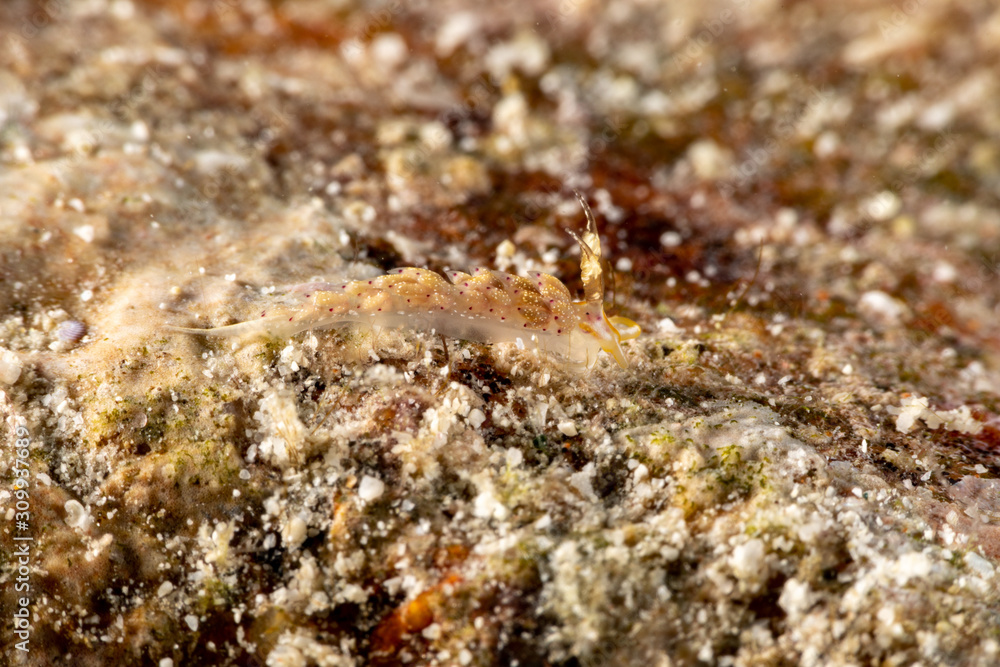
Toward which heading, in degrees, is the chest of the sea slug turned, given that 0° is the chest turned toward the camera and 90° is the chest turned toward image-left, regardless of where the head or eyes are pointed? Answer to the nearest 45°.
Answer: approximately 270°

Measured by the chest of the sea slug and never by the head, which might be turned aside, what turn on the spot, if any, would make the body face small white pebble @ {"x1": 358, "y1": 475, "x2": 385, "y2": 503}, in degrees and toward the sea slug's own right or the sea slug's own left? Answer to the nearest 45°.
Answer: approximately 90° to the sea slug's own right

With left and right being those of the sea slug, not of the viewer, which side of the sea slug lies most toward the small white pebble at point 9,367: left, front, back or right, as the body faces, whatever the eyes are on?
back
